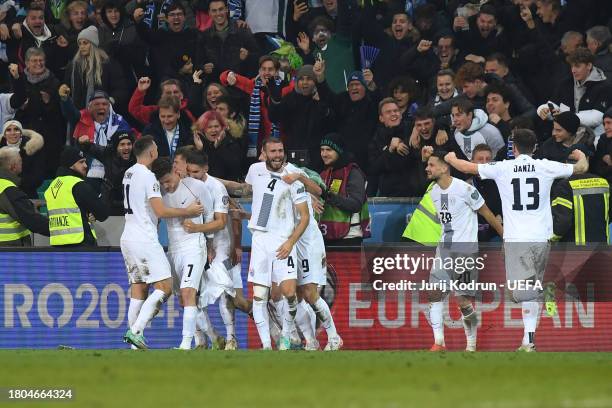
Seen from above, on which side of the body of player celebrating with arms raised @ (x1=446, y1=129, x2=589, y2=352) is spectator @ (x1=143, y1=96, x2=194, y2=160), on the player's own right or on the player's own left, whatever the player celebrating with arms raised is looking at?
on the player's own left

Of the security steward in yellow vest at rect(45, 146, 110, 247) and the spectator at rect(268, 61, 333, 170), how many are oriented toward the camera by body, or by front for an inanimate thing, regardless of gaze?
1

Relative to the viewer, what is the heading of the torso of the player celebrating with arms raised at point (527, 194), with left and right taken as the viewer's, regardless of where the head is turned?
facing away from the viewer

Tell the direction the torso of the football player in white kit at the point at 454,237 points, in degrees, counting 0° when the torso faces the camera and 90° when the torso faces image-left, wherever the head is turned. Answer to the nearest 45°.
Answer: approximately 45°

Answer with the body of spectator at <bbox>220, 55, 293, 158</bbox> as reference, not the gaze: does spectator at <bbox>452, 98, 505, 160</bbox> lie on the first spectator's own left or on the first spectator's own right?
on the first spectator's own left

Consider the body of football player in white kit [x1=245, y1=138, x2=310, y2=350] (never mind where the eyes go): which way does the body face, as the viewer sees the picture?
toward the camera

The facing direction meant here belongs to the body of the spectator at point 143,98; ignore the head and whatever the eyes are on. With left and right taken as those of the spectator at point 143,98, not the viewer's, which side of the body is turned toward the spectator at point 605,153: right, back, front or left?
left

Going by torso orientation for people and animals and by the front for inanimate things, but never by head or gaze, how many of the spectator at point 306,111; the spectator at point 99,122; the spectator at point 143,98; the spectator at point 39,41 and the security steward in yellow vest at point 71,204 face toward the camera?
4

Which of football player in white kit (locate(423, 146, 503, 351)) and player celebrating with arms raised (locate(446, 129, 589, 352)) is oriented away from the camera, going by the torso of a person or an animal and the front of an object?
the player celebrating with arms raised

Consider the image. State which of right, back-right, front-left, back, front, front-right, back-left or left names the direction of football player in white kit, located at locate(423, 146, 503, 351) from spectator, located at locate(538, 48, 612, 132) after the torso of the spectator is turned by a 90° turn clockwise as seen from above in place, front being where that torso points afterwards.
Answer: left

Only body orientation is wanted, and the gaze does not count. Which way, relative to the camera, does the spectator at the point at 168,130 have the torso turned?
toward the camera

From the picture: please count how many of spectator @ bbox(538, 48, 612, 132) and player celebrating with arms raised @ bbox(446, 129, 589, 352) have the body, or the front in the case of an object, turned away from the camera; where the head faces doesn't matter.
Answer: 1

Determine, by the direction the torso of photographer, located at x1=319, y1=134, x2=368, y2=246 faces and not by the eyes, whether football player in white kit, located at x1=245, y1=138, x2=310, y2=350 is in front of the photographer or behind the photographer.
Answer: in front
